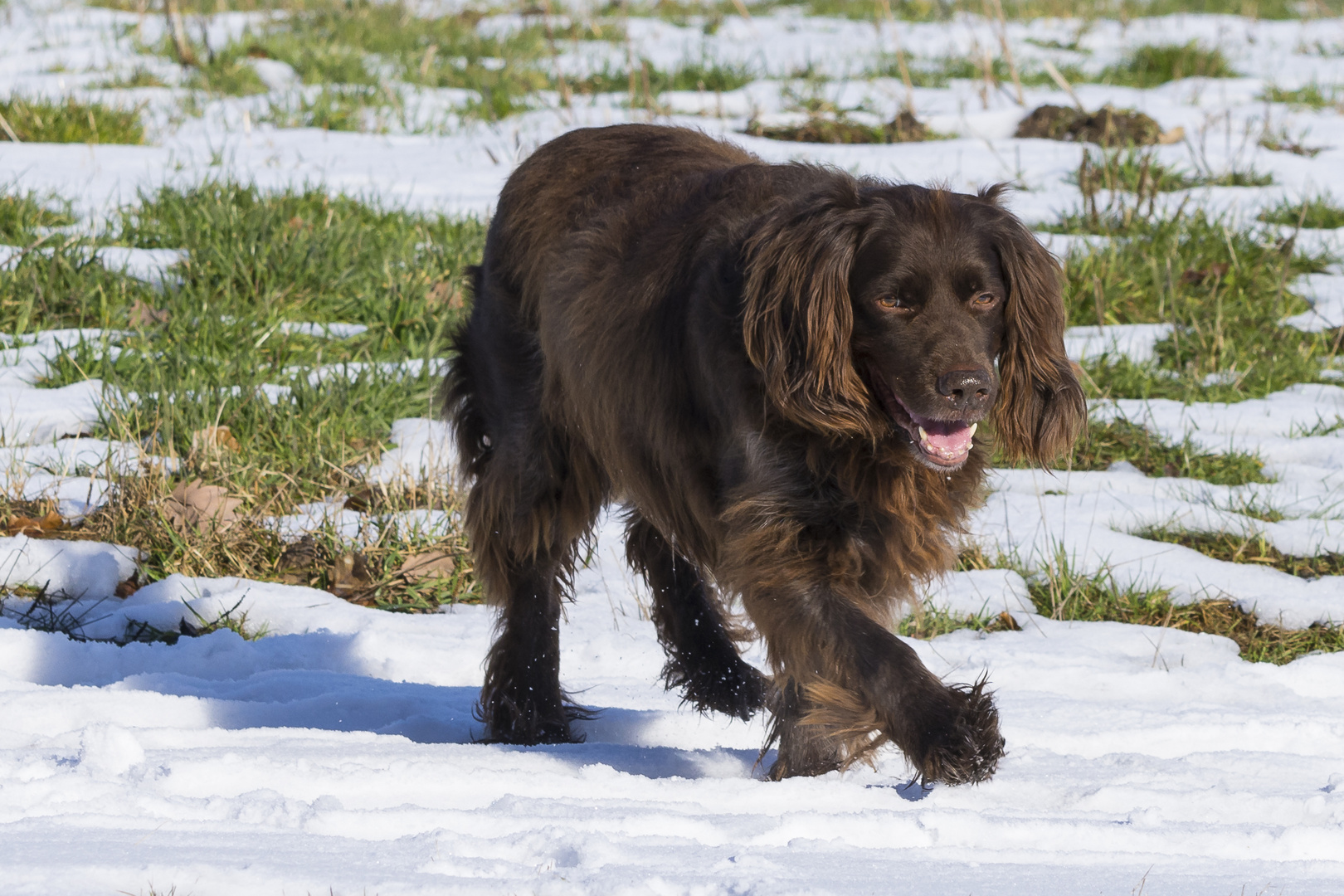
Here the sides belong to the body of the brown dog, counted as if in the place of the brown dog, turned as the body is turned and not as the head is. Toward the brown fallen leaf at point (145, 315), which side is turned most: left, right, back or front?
back

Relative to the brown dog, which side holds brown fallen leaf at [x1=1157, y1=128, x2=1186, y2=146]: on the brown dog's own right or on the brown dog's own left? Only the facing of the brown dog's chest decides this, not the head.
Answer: on the brown dog's own left

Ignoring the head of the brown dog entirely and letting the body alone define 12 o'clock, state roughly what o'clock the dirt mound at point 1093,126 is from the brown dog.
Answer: The dirt mound is roughly at 8 o'clock from the brown dog.

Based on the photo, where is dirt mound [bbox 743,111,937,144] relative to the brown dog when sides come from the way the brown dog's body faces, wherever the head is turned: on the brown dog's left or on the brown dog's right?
on the brown dog's left

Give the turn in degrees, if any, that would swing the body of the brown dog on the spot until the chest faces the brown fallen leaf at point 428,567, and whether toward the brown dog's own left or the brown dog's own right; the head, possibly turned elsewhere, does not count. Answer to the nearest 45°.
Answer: approximately 180°

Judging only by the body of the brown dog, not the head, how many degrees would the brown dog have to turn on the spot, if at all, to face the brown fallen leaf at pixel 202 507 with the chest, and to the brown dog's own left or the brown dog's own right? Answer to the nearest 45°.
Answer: approximately 180°

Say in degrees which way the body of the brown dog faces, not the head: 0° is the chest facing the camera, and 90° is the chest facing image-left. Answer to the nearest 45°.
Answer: approximately 315°

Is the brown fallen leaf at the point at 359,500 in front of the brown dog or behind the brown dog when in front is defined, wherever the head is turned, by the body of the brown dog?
behind

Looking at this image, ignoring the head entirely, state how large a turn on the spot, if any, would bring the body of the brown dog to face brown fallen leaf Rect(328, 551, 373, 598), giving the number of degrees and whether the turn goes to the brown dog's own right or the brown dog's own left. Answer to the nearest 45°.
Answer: approximately 180°

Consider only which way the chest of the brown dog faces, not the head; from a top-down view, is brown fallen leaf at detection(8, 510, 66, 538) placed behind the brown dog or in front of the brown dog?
behind

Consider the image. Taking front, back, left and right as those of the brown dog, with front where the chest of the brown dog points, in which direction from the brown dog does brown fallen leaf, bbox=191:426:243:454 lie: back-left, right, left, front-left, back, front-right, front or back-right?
back
